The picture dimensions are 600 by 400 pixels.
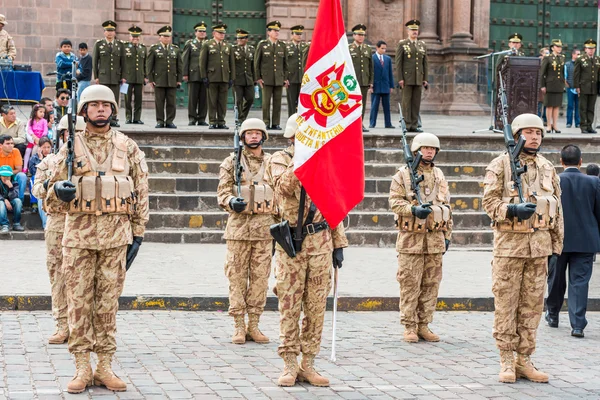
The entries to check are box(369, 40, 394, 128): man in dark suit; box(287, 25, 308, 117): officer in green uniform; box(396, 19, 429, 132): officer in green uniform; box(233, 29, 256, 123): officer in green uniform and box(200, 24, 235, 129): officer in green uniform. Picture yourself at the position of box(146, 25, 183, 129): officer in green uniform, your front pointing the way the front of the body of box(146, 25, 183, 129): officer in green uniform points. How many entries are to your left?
5

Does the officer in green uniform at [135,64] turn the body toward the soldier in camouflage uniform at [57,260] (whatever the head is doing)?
yes

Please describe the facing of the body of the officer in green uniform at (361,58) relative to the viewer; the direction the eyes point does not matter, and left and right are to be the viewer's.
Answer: facing the viewer

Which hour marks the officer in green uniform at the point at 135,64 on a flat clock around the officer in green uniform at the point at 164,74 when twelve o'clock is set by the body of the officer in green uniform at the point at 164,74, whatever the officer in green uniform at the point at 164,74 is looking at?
the officer in green uniform at the point at 135,64 is roughly at 4 o'clock from the officer in green uniform at the point at 164,74.

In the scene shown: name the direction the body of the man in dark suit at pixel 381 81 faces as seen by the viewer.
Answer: toward the camera

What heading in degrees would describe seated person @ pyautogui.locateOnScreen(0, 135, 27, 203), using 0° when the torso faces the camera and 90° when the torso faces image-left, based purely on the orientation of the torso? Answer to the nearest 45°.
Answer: approximately 315°

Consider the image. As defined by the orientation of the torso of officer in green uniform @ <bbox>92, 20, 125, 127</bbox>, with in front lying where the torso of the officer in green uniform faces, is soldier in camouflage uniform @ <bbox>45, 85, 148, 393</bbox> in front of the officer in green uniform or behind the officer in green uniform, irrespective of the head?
in front

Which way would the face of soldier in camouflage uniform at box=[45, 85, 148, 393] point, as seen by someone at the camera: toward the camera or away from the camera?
toward the camera

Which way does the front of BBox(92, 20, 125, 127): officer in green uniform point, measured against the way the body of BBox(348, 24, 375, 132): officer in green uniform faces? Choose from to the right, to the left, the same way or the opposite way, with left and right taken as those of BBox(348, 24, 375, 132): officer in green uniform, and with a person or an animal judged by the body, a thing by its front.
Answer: the same way

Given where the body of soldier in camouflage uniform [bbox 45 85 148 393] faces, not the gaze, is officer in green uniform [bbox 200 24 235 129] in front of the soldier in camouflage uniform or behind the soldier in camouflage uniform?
behind

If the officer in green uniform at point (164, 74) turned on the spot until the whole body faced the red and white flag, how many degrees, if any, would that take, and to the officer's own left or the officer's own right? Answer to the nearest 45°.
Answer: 0° — they already face it

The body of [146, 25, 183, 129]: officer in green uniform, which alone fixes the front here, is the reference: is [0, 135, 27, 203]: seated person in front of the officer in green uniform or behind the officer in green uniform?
in front

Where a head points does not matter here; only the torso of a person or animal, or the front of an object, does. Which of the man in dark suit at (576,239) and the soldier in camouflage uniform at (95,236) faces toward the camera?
the soldier in camouflage uniform

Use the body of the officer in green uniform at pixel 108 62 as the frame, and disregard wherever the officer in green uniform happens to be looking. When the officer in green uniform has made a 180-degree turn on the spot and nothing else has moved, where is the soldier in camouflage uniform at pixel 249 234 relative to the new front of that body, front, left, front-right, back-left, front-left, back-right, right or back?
back

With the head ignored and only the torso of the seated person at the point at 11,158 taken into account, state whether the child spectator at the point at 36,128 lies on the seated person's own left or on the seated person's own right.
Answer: on the seated person's own left

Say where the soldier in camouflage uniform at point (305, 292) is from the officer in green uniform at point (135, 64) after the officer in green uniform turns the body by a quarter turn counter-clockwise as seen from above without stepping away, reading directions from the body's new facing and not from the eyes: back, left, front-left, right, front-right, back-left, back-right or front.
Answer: right

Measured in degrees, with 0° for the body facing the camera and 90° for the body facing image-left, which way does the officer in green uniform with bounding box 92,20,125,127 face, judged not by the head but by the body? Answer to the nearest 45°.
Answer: approximately 0°
